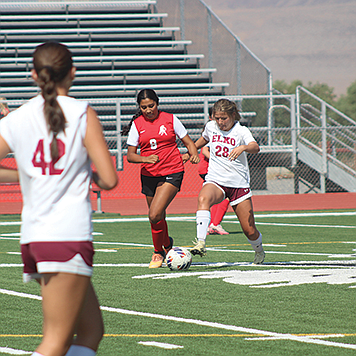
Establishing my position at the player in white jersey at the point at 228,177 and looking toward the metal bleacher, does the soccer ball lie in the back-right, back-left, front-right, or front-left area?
back-left

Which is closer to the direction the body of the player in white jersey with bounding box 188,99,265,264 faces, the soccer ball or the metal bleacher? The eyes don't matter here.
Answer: the soccer ball

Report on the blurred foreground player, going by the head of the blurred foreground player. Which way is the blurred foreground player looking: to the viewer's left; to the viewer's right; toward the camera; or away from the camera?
away from the camera

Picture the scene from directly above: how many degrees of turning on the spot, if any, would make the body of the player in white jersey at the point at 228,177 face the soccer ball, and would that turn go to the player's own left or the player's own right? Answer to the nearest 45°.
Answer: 0° — they already face it

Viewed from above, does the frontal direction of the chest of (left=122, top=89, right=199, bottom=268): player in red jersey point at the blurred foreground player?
yes

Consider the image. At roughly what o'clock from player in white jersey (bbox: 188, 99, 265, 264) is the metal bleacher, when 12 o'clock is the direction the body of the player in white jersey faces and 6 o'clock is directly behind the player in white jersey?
The metal bleacher is roughly at 4 o'clock from the player in white jersey.

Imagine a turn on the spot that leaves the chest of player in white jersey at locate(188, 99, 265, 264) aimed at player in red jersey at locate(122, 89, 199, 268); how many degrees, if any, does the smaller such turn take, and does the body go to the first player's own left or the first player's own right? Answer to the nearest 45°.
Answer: approximately 45° to the first player's own right

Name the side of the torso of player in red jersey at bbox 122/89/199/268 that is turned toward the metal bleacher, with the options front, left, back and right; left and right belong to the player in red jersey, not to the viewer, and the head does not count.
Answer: back

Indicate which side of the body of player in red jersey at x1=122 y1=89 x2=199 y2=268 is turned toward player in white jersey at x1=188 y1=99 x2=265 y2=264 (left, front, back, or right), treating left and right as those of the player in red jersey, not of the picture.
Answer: left

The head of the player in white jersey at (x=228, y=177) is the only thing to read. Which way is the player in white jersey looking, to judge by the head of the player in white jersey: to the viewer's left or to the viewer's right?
to the viewer's left

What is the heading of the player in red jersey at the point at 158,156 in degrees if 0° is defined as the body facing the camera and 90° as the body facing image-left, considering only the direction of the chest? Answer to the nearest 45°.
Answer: approximately 0°
